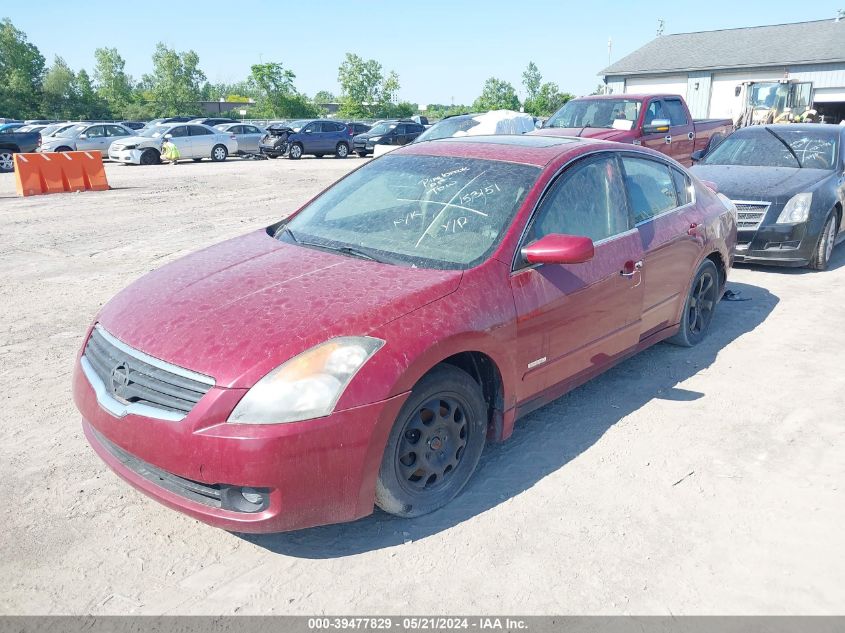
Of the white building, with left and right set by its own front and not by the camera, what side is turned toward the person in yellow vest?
front

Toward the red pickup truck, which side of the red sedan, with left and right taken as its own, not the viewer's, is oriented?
back

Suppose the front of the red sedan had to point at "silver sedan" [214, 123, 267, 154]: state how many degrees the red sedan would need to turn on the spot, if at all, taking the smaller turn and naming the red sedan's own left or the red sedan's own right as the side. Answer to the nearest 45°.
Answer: approximately 135° to the red sedan's own right

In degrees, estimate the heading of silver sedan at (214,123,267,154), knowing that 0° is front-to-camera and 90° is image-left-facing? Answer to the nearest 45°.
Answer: approximately 45°

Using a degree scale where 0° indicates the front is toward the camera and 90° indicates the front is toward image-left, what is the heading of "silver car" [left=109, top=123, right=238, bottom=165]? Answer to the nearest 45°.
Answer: approximately 45°

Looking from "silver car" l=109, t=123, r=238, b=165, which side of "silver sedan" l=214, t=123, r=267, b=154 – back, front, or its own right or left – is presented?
front

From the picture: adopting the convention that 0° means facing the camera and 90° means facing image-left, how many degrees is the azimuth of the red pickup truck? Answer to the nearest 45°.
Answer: approximately 45°

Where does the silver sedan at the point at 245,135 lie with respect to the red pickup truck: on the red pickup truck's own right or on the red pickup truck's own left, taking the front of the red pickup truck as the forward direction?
on the red pickup truck's own right

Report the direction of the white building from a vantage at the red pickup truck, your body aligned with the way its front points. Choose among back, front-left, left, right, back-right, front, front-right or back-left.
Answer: back-right

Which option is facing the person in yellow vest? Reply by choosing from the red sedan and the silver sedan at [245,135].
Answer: the silver sedan

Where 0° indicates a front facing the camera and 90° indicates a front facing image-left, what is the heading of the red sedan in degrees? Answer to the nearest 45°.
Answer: approximately 45°

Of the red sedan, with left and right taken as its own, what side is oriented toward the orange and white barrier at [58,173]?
right

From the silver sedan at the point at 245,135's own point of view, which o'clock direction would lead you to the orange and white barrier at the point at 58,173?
The orange and white barrier is roughly at 11 o'clock from the silver sedan.
